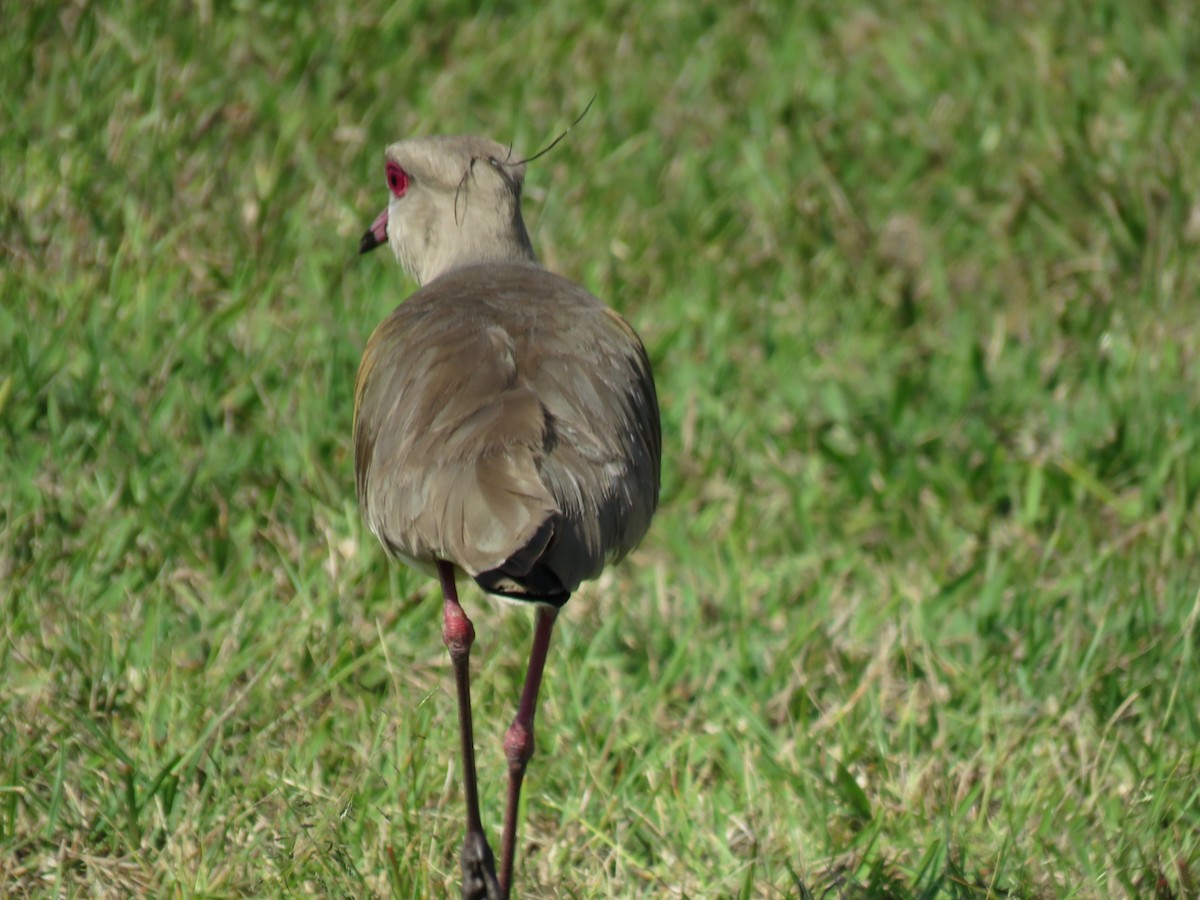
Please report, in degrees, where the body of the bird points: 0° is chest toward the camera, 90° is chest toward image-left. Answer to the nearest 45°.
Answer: approximately 180°
